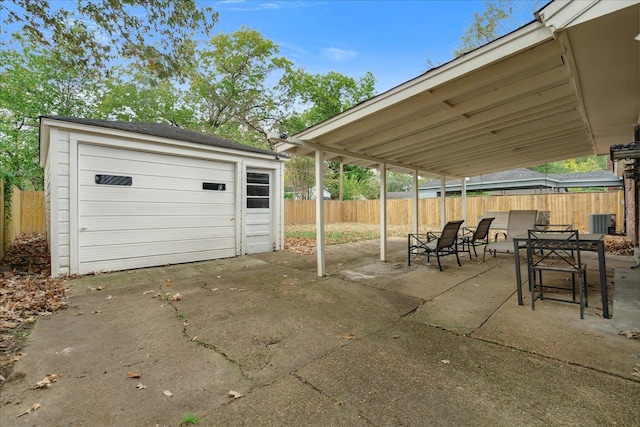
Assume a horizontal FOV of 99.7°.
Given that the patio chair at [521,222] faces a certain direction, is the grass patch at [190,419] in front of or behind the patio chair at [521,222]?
in front

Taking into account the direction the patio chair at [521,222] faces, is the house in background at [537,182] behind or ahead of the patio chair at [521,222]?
behind

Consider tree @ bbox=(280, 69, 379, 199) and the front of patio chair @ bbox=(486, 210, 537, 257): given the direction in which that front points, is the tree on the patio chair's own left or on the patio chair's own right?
on the patio chair's own right

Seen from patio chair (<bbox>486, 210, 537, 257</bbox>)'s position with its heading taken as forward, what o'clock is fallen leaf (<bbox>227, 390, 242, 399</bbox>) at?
The fallen leaf is roughly at 11 o'clock from the patio chair.

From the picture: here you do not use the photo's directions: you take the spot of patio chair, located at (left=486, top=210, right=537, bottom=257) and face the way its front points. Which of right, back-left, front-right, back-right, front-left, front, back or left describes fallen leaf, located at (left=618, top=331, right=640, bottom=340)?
front-left

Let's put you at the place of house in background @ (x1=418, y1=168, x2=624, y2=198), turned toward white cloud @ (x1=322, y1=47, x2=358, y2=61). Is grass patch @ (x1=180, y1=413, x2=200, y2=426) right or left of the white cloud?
left

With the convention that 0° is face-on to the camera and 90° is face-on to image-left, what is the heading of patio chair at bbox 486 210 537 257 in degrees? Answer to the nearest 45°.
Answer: approximately 45°

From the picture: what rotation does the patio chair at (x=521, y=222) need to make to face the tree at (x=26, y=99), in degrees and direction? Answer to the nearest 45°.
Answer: approximately 45° to its right
